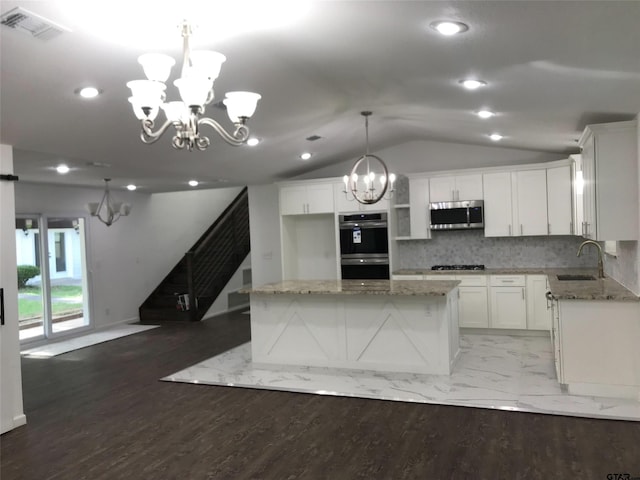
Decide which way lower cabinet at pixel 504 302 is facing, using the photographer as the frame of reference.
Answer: facing the viewer

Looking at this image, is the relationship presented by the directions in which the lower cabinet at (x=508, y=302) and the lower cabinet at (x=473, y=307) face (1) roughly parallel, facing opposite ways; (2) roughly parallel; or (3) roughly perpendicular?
roughly parallel

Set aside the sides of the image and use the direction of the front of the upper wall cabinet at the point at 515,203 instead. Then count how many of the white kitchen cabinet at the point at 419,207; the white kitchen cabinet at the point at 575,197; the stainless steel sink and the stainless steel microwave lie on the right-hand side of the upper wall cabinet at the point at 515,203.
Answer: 2

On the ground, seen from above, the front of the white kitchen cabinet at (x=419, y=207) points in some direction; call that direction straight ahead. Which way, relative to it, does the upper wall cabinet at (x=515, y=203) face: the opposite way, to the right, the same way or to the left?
the same way

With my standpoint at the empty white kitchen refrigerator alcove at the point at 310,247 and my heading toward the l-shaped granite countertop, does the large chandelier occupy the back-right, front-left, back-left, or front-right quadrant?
front-right

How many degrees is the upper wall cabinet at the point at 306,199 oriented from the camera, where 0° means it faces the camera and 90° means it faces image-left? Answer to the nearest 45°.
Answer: approximately 0°

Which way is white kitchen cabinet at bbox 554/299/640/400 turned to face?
to the viewer's left

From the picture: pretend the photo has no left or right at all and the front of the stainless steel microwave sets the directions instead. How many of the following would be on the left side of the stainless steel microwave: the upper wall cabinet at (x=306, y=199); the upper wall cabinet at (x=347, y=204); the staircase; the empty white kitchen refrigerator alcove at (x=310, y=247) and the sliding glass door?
0

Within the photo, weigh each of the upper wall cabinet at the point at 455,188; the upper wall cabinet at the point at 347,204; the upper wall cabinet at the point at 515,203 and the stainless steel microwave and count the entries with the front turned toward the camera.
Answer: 4

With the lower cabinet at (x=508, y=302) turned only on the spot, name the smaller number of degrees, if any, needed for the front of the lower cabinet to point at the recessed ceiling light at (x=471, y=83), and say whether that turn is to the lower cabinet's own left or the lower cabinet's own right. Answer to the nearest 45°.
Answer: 0° — it already faces it

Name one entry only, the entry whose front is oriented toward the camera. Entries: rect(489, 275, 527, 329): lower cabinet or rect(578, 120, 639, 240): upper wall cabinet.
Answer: the lower cabinet

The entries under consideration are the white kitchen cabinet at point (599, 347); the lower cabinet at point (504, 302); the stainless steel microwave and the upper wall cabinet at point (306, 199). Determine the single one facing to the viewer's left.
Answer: the white kitchen cabinet

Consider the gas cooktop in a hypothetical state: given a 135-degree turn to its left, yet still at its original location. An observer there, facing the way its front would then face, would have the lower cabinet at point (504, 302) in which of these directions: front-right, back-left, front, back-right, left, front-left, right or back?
right

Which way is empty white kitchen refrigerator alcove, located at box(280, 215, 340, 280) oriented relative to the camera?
toward the camera

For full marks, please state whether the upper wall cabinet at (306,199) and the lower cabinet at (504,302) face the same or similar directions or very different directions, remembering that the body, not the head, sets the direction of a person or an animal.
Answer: same or similar directions

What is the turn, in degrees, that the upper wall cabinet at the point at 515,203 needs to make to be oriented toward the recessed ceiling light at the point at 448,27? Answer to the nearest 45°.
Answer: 0° — it already faces it

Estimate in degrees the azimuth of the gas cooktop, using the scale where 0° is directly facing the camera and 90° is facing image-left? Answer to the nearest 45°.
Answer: approximately 0°

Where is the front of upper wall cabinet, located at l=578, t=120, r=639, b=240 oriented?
to the viewer's left
